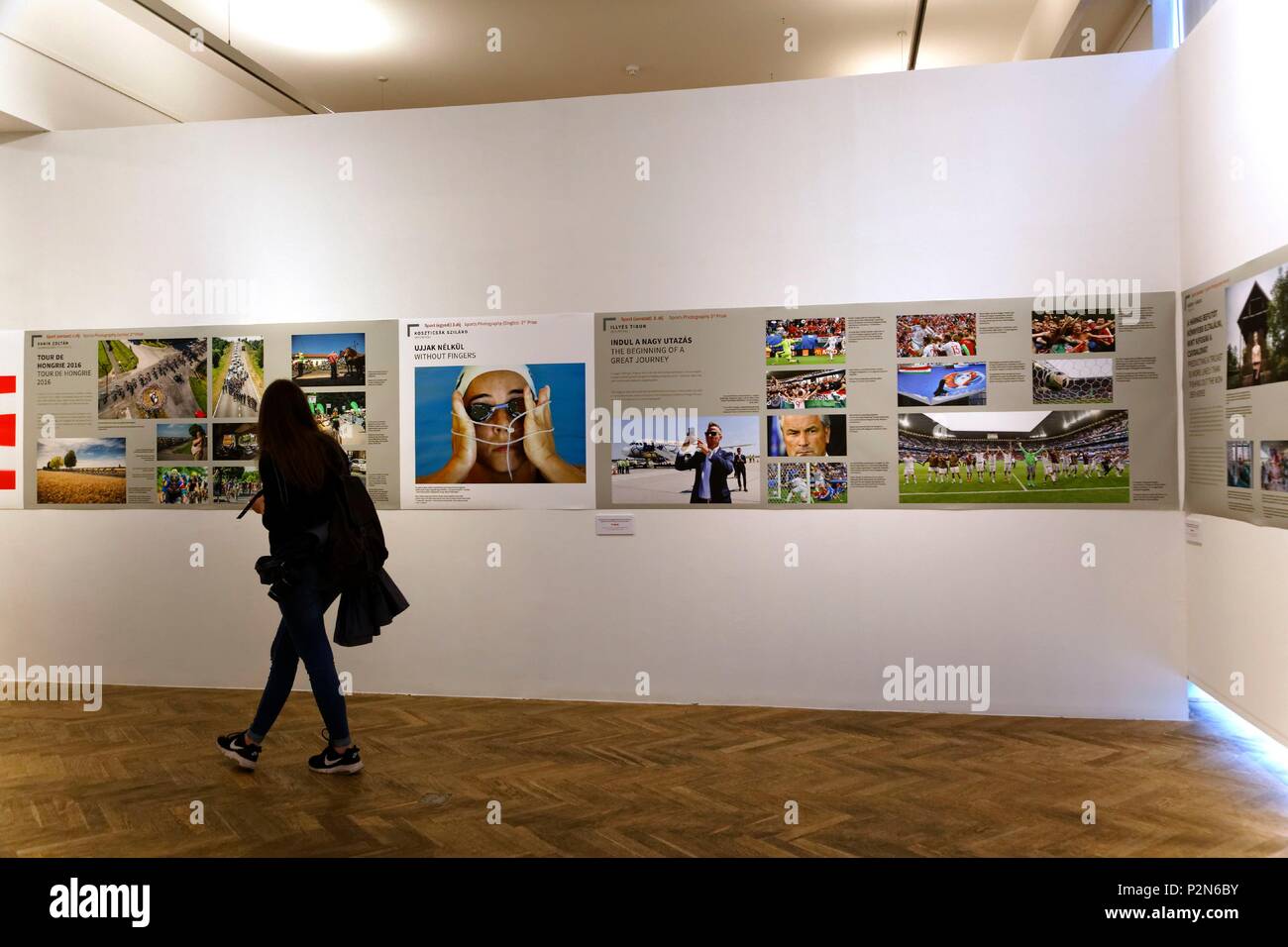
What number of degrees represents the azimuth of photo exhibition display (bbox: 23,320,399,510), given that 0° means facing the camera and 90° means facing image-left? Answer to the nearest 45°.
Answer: approximately 0°

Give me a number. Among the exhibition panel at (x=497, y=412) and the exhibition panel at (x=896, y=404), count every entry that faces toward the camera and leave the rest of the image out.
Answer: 2

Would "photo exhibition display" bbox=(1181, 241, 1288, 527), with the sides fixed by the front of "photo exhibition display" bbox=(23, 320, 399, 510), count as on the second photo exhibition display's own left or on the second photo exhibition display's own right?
on the second photo exhibition display's own left

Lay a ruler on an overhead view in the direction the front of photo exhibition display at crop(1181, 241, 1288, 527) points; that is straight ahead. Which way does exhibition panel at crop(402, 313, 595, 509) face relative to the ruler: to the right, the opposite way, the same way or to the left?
to the left

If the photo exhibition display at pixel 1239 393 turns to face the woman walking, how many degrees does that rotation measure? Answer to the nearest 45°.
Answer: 0° — it already faces them

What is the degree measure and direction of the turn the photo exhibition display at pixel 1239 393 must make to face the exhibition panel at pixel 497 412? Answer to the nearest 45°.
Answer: approximately 45° to its right

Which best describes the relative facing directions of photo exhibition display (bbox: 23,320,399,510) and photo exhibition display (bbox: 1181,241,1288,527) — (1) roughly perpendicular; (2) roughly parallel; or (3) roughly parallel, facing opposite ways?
roughly perpendicular

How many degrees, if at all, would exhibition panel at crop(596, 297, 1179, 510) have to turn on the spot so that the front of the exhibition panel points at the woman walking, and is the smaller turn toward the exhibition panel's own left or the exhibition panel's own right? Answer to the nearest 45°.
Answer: approximately 45° to the exhibition panel's own right

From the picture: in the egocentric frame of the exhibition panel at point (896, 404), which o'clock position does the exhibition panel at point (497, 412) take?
the exhibition panel at point (497, 412) is roughly at 3 o'clock from the exhibition panel at point (896, 404).
